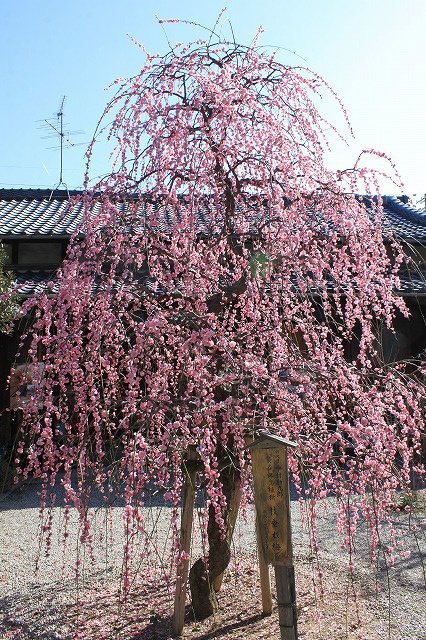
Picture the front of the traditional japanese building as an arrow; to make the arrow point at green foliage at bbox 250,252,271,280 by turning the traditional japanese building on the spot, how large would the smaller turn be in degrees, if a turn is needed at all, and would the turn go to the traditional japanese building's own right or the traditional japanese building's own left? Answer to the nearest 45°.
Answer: approximately 45° to the traditional japanese building's own left

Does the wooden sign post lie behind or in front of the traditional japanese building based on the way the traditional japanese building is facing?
in front

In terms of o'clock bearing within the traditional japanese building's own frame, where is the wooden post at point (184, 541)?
The wooden post is roughly at 11 o'clock from the traditional japanese building.

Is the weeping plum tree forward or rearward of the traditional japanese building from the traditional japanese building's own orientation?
forward

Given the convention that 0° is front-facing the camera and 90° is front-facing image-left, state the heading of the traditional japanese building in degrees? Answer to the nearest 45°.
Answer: approximately 0°
